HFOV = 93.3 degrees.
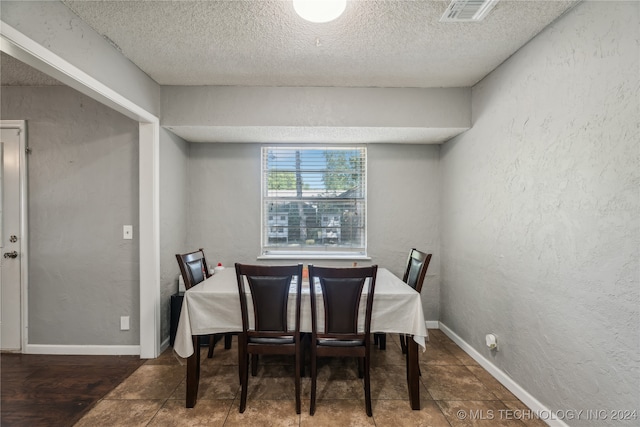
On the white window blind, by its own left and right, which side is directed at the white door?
right

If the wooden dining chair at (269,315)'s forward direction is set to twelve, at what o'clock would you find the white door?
The white door is roughly at 10 o'clock from the wooden dining chair.

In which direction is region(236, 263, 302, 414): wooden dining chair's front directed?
away from the camera

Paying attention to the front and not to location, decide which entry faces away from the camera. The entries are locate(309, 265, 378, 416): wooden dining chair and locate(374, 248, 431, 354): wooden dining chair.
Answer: locate(309, 265, 378, 416): wooden dining chair

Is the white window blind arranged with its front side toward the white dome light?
yes

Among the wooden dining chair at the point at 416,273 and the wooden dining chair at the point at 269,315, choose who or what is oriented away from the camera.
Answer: the wooden dining chair at the point at 269,315

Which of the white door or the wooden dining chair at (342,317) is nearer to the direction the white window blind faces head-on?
the wooden dining chair

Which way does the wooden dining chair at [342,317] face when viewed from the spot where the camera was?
facing away from the viewer

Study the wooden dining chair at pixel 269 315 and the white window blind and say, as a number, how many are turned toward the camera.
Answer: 1

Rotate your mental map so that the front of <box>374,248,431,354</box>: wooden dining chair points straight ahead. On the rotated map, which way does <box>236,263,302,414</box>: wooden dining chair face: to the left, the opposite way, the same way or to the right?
to the right
